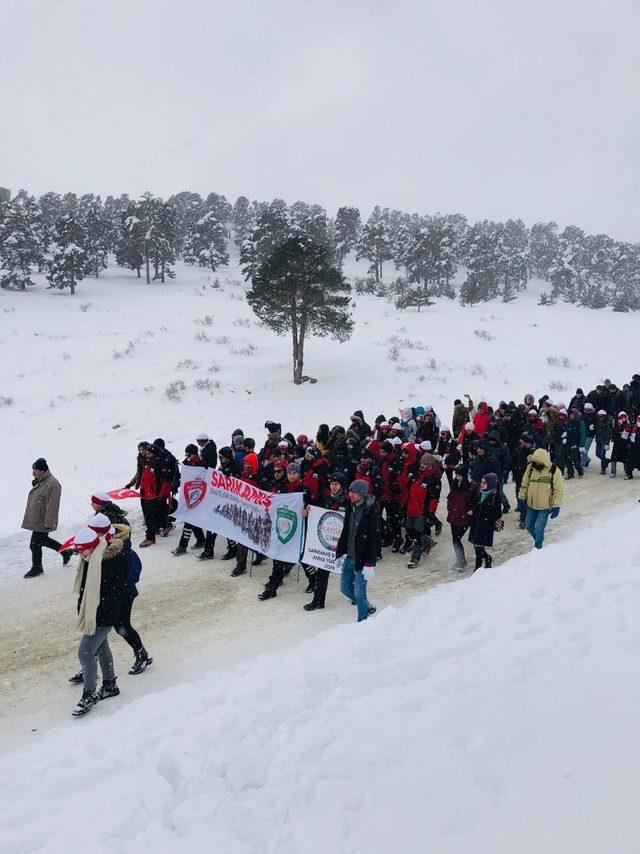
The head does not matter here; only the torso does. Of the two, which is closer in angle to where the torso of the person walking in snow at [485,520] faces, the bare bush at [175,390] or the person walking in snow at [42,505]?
the person walking in snow

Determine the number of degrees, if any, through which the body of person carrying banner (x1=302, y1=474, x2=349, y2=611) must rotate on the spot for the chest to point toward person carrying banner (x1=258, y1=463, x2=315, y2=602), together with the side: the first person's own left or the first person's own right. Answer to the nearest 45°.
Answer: approximately 90° to the first person's own right

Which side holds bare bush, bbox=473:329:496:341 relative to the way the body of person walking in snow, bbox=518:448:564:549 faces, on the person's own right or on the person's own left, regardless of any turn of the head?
on the person's own right

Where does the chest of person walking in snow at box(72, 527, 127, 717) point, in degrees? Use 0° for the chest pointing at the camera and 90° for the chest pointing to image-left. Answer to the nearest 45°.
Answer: approximately 45°

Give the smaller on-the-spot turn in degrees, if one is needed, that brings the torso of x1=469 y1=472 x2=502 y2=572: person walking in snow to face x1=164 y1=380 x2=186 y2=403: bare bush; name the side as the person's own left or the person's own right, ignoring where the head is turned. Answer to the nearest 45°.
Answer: approximately 90° to the person's own right

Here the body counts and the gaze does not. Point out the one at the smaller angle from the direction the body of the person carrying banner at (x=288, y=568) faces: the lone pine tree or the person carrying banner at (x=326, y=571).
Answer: the person carrying banner

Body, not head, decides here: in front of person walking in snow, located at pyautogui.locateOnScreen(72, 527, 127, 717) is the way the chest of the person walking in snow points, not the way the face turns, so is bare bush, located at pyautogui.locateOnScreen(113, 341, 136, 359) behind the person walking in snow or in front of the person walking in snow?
behind

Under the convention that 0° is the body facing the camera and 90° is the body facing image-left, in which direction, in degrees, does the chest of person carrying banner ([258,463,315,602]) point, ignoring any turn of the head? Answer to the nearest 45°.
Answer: approximately 45°

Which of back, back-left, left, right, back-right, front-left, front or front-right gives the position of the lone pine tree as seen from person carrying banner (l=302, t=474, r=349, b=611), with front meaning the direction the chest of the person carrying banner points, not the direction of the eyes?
back-right

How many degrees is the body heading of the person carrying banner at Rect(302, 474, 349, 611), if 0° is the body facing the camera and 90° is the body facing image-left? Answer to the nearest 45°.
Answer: approximately 45°
